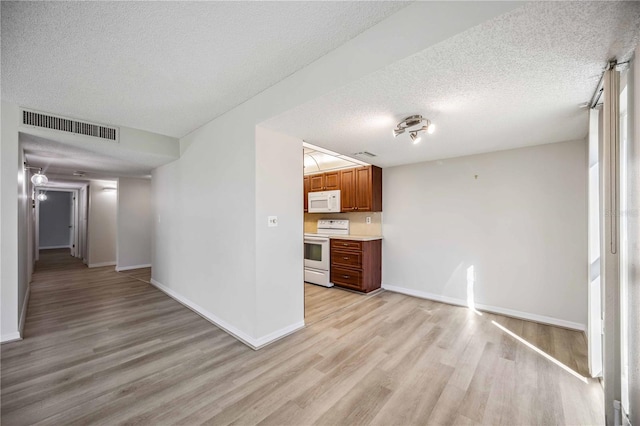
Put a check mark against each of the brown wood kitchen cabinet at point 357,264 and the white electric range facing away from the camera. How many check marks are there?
0

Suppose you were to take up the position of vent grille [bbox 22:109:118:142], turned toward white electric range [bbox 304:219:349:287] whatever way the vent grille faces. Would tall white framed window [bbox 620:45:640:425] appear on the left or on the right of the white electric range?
right

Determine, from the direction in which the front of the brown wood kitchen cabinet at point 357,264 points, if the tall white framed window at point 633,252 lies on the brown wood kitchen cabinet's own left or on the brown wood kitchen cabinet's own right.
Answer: on the brown wood kitchen cabinet's own left

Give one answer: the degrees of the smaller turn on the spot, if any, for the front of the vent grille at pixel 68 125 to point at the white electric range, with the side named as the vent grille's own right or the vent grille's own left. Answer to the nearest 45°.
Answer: approximately 45° to the vent grille's own left

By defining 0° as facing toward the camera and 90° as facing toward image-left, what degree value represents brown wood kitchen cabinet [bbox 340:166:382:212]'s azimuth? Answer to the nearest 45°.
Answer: approximately 45°

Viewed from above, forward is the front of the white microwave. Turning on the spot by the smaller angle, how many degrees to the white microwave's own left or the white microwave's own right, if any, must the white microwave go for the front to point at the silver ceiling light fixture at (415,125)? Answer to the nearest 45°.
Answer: approximately 45° to the white microwave's own left
